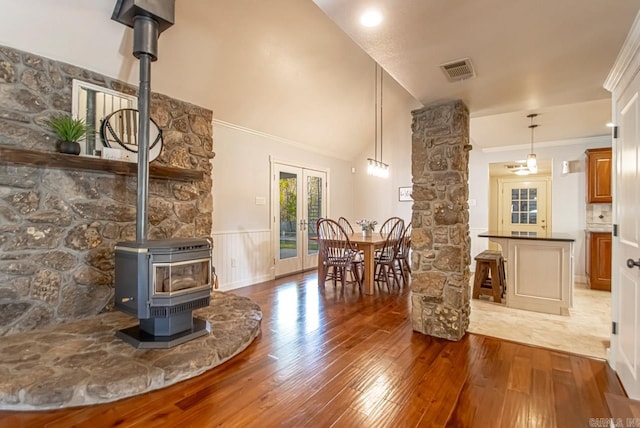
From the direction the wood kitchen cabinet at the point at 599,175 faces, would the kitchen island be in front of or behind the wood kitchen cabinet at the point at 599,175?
in front

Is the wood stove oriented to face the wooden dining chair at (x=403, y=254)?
no

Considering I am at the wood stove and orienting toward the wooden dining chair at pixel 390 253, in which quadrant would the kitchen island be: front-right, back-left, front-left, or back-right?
front-right

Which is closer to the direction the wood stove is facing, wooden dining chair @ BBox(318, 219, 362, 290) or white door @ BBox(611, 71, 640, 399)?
the white door

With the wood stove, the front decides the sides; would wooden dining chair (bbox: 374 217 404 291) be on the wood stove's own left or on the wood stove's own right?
on the wood stove's own left

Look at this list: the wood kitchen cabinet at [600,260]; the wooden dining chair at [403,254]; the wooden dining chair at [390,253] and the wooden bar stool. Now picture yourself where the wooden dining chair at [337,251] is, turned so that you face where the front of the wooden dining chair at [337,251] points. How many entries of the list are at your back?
0

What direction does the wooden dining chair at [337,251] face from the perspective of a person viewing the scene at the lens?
facing away from the viewer and to the right of the viewer

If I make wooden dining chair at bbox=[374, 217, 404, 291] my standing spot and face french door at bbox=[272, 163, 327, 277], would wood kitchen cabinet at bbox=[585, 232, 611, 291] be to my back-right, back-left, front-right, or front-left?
back-right

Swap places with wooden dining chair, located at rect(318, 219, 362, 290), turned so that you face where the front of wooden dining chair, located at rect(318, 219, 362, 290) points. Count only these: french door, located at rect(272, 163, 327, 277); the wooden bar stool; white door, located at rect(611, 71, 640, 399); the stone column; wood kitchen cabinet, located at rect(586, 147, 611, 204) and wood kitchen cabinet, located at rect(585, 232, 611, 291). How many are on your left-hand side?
1

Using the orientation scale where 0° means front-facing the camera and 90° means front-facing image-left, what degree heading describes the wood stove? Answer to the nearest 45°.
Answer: approximately 315°

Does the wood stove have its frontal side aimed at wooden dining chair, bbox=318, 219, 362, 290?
no

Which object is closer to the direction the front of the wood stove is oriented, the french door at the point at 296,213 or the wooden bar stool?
the wooden bar stool

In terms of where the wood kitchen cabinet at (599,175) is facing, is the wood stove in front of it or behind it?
in front

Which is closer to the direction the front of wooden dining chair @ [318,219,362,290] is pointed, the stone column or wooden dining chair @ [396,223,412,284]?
the wooden dining chair

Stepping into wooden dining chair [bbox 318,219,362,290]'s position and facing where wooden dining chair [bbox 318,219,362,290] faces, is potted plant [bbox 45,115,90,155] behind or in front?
behind

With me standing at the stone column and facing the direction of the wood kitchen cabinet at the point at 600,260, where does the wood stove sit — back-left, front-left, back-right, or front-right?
back-left
